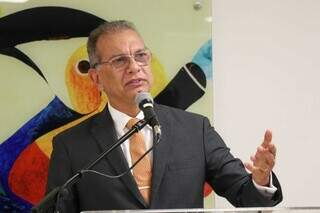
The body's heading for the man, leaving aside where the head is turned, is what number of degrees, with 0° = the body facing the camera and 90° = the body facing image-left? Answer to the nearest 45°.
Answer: approximately 315°

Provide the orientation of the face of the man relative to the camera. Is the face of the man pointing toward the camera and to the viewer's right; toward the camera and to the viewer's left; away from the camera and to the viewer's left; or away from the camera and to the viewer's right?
toward the camera and to the viewer's right
